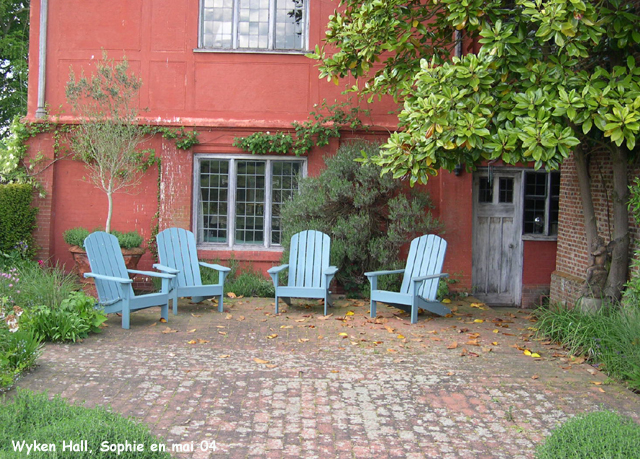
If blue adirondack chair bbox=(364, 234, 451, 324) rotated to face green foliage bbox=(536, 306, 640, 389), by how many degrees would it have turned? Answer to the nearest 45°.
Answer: approximately 90° to its left

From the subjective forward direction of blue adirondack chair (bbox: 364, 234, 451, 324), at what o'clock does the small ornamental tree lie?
The small ornamental tree is roughly at 2 o'clock from the blue adirondack chair.

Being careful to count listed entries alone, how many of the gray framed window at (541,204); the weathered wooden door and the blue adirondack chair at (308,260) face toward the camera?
3

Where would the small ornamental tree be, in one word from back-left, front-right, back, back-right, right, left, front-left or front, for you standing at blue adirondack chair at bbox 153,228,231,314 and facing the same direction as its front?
back

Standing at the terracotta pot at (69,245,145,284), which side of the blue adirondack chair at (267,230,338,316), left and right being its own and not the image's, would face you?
right

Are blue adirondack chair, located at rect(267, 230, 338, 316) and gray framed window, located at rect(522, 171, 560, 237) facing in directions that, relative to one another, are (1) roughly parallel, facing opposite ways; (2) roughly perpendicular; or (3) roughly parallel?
roughly parallel

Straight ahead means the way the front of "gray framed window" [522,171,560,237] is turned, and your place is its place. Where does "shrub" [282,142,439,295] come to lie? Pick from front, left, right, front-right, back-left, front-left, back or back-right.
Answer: front-right

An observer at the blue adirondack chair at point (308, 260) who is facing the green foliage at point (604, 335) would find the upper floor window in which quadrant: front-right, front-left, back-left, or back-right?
back-left

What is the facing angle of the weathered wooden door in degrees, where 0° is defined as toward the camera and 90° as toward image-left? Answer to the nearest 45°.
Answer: approximately 0°

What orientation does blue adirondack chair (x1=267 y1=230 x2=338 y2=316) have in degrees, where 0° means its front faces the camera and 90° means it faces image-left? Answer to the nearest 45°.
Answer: approximately 0°

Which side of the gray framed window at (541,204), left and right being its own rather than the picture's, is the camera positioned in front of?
front

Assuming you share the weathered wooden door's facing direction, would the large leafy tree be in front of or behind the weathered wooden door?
in front

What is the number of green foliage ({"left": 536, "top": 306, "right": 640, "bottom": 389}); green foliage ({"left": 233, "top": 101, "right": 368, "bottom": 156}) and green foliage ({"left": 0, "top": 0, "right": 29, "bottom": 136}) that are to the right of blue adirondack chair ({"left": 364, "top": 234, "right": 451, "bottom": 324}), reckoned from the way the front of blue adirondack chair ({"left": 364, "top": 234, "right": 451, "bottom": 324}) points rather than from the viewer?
2

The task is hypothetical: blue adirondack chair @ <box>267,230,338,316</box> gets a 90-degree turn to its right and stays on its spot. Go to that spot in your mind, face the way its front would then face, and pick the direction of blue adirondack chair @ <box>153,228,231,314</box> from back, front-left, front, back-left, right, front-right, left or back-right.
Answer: front

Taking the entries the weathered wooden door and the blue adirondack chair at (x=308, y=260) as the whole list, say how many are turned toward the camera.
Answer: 2
